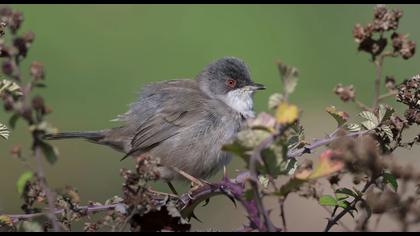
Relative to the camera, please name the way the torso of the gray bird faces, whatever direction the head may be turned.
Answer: to the viewer's right

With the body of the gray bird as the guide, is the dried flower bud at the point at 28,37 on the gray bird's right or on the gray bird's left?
on the gray bird's right

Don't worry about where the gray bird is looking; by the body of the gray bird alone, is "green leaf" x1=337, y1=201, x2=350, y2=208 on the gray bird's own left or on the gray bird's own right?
on the gray bird's own right
